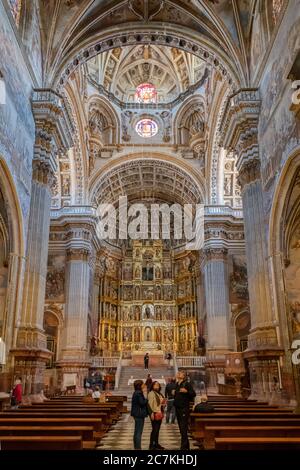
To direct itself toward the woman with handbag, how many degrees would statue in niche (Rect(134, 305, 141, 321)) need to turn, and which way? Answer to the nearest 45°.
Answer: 0° — it already faces them

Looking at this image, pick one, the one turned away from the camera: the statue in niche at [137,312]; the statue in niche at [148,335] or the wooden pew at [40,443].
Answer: the wooden pew

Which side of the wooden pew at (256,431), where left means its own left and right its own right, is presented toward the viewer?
back

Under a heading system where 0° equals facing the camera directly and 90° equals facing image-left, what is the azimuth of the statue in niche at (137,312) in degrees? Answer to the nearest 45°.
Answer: approximately 0°

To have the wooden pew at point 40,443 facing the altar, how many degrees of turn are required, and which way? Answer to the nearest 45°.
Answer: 0° — it already faces it

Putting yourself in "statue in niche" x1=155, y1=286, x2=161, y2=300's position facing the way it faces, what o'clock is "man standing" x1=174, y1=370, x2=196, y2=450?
The man standing is roughly at 12 o'clock from the statue in niche.

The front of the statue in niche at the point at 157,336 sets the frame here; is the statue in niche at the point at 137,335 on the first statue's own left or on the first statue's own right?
on the first statue's own right
